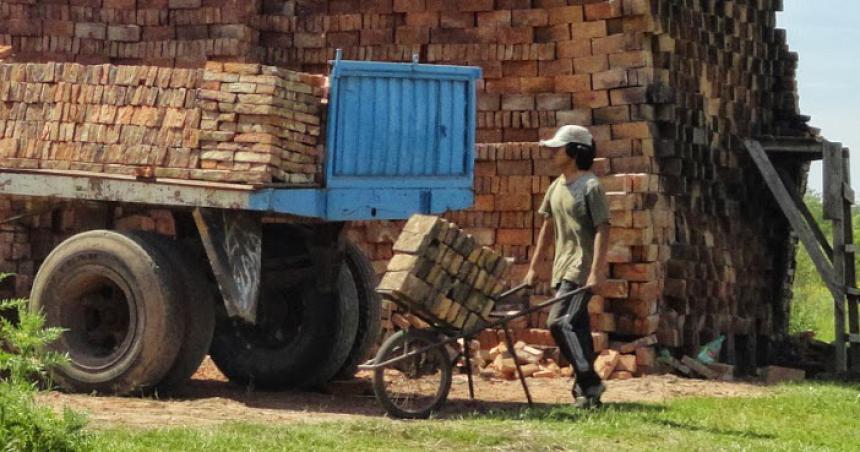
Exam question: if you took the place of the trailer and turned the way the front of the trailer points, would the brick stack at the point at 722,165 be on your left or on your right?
on your left

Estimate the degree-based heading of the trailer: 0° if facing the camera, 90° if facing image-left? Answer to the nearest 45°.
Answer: approximately 315°

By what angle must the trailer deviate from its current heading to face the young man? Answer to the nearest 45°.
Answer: approximately 45° to its left

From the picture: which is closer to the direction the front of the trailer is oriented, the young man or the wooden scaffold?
the young man

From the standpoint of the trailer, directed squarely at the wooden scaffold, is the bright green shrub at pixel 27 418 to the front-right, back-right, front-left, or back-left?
back-right

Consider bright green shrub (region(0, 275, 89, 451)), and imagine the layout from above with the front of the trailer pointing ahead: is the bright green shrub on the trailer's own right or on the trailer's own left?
on the trailer's own right

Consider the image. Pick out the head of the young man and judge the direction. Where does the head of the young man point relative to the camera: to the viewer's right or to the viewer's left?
to the viewer's left
